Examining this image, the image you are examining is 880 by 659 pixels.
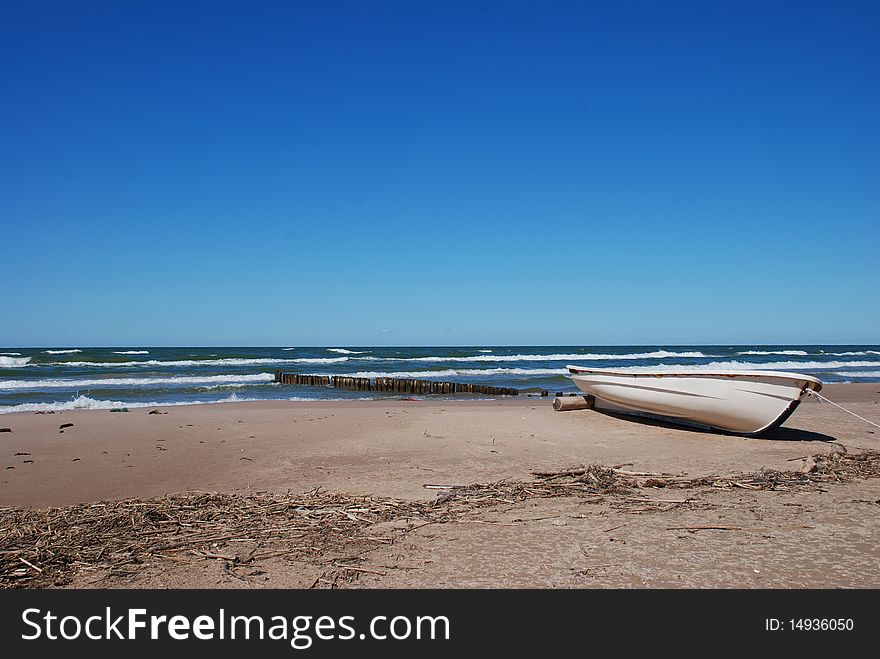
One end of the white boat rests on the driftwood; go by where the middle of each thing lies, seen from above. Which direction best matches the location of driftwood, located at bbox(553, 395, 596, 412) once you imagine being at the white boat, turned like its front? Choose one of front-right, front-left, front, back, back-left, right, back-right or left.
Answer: back

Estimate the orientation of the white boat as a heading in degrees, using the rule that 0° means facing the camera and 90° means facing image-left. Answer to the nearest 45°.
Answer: approximately 315°

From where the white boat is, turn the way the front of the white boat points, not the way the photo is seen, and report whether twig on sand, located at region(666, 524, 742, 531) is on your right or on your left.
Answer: on your right

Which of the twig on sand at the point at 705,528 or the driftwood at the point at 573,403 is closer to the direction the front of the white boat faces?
the twig on sand
